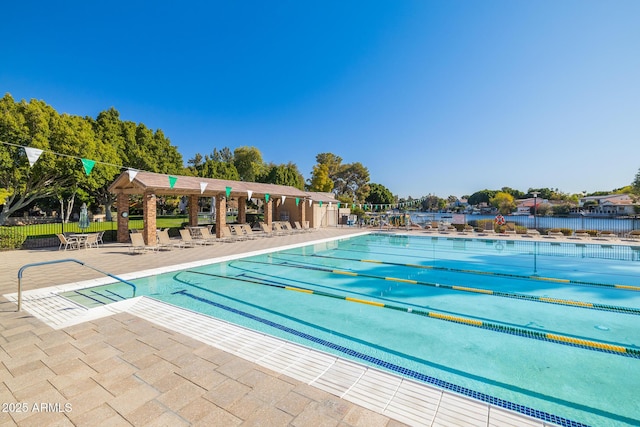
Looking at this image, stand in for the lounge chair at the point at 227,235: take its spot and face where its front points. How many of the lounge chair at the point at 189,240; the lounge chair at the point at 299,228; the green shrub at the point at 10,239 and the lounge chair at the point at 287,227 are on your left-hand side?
2

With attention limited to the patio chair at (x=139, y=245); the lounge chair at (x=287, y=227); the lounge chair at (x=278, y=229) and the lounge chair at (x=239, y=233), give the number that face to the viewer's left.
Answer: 0

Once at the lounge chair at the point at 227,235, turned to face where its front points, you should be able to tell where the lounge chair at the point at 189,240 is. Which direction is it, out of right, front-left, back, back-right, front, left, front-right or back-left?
right

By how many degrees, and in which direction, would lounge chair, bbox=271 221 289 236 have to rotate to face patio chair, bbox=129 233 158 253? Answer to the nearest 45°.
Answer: approximately 90° to its right

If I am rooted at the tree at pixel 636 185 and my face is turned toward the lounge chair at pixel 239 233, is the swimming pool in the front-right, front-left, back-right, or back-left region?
front-left

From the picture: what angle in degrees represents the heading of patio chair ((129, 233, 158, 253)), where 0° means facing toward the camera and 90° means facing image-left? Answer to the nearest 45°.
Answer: approximately 315°

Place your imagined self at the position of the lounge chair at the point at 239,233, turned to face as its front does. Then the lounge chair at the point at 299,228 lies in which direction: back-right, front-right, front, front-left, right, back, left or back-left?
left

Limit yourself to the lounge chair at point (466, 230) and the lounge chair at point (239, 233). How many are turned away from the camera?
0

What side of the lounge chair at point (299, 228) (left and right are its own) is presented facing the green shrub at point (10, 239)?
right

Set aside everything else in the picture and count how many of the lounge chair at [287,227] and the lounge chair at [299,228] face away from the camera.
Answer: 0

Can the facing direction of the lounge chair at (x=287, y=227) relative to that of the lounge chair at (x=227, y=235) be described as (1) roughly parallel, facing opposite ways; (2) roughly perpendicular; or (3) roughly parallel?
roughly parallel

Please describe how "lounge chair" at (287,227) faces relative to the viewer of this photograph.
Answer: facing the viewer and to the right of the viewer

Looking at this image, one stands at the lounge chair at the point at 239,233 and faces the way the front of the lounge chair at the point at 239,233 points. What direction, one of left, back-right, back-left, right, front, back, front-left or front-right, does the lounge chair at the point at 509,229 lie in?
front-left

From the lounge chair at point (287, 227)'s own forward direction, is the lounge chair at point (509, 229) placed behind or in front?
in front

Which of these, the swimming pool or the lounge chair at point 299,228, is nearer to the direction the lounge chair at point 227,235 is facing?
the swimming pool
